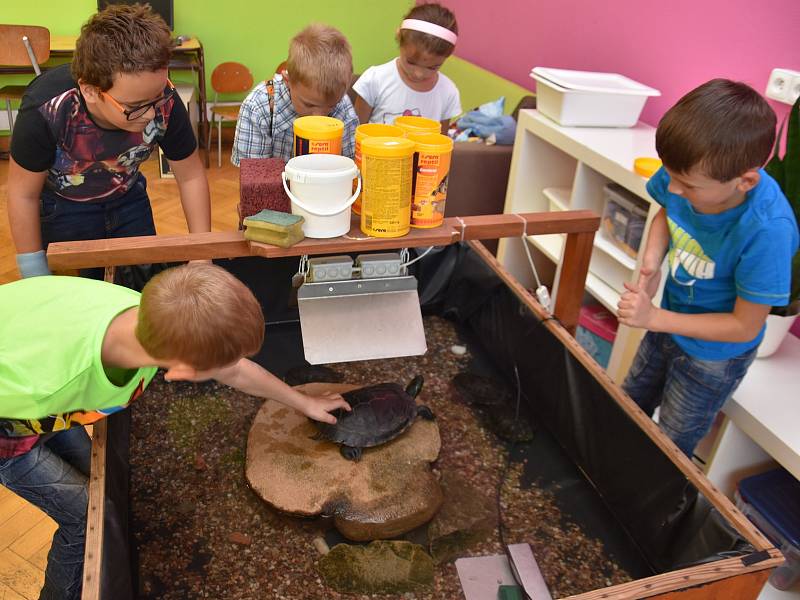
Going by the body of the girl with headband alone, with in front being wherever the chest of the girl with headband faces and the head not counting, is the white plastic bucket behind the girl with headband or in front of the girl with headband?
in front

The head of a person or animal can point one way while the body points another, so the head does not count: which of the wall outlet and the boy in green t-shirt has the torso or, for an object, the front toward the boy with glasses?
the wall outlet

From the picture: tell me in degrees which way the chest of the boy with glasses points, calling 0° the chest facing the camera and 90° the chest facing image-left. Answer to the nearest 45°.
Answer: approximately 315°

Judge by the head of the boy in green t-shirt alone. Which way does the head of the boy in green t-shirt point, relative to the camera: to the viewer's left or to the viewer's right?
to the viewer's right

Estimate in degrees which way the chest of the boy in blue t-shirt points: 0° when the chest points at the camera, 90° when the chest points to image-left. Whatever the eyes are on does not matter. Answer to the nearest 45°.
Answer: approximately 45°

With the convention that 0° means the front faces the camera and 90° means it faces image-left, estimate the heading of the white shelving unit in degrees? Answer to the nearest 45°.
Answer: approximately 45°

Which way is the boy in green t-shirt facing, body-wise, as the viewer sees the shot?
to the viewer's right

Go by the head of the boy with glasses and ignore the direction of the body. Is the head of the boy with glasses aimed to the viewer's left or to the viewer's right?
to the viewer's right

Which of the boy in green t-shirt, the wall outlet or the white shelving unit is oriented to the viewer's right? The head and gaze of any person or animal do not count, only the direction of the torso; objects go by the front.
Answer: the boy in green t-shirt

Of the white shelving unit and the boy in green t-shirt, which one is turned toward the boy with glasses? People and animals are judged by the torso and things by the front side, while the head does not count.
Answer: the white shelving unit

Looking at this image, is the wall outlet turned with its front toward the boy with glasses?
yes
